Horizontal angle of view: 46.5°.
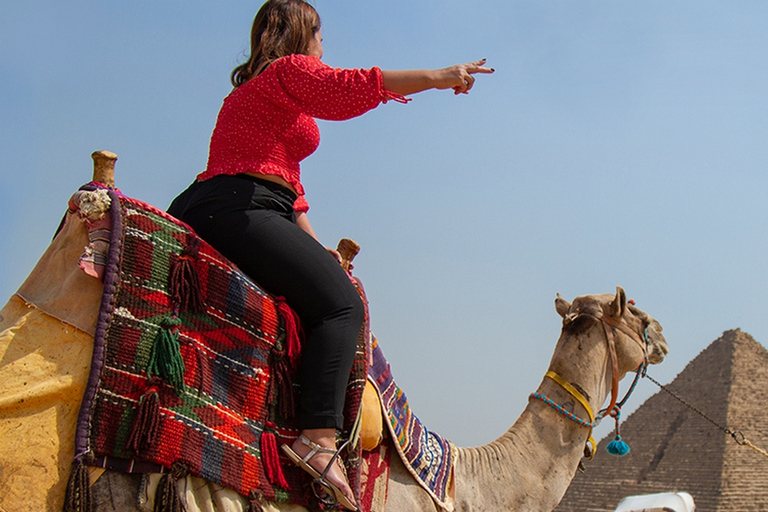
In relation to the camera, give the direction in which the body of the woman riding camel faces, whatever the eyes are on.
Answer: to the viewer's right

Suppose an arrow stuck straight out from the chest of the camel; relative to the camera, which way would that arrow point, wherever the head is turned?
to the viewer's right

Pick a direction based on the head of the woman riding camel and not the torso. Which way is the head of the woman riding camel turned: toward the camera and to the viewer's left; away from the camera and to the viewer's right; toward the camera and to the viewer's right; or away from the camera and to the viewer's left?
away from the camera and to the viewer's right
